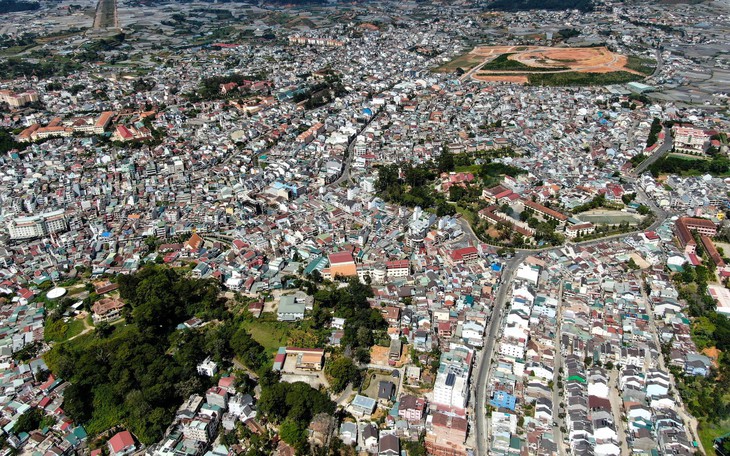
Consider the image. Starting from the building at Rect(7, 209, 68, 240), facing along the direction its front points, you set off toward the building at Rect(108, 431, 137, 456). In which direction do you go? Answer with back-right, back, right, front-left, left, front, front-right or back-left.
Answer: front

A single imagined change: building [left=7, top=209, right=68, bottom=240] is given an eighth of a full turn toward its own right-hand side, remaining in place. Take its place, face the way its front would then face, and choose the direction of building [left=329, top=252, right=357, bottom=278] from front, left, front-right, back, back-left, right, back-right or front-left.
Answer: left

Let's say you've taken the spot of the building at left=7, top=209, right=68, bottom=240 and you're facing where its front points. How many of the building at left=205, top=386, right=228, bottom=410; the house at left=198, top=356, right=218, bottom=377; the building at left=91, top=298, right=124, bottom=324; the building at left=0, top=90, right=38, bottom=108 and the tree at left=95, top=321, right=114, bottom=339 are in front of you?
4

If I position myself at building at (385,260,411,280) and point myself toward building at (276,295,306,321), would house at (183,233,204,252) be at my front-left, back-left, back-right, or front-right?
front-right

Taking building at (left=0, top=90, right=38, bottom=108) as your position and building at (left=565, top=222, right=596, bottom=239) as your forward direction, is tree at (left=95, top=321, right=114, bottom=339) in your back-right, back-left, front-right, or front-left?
front-right

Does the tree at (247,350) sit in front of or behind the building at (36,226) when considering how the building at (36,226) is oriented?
in front

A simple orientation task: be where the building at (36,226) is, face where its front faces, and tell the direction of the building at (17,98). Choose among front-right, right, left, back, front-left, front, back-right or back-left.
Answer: back

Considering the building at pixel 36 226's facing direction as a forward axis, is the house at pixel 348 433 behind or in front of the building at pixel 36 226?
in front

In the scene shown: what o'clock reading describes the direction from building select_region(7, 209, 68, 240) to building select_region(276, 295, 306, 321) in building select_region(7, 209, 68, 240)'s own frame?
building select_region(276, 295, 306, 321) is roughly at 11 o'clock from building select_region(7, 209, 68, 240).

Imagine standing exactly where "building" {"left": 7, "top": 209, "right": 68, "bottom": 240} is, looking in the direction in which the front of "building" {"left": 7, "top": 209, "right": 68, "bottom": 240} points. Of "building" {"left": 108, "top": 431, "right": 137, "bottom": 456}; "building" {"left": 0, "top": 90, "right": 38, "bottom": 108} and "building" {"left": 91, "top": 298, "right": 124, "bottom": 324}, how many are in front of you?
2

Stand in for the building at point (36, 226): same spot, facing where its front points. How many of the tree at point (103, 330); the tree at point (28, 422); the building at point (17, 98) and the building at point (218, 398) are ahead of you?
3

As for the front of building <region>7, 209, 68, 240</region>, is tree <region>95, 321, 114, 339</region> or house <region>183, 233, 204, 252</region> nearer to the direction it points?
the tree

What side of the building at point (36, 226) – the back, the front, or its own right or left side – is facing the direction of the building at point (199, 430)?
front

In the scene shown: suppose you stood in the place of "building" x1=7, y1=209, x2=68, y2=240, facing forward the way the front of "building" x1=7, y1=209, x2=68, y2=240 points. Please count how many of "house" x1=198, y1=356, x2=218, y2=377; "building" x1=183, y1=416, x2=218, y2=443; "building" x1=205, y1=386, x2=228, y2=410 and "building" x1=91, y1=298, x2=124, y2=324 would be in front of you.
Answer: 4

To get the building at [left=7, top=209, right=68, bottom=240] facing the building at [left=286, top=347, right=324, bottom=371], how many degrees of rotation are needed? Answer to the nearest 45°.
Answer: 0° — it already faces it

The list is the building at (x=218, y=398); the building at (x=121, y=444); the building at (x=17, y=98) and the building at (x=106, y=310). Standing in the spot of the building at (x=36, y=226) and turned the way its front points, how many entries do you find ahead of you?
3

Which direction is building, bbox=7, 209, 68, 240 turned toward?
toward the camera
